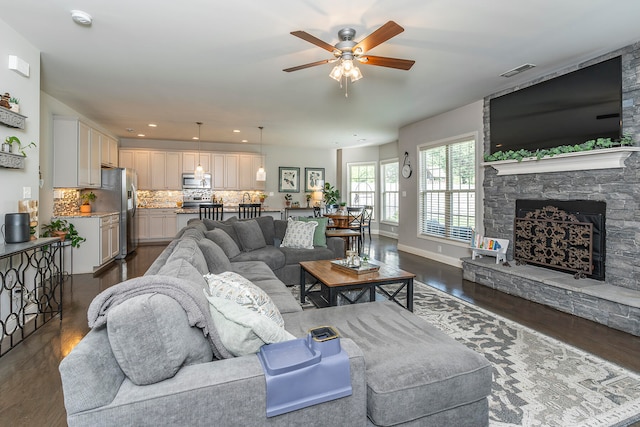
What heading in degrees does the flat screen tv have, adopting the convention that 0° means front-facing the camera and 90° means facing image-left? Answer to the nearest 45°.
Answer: approximately 45°

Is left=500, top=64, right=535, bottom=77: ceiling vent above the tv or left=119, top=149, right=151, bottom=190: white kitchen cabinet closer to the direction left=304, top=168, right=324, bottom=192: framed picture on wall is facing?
the ceiling vent above the tv

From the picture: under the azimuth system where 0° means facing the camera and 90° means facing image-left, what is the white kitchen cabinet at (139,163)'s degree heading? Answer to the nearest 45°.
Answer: approximately 0°

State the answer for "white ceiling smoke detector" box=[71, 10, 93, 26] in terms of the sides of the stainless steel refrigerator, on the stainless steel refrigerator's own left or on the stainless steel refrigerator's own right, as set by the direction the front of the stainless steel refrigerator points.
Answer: on the stainless steel refrigerator's own right

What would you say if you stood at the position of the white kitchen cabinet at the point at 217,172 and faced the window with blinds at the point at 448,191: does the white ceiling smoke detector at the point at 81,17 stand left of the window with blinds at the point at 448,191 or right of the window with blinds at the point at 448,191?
right

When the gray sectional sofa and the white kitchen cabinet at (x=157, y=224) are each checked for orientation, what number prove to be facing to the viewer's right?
1
